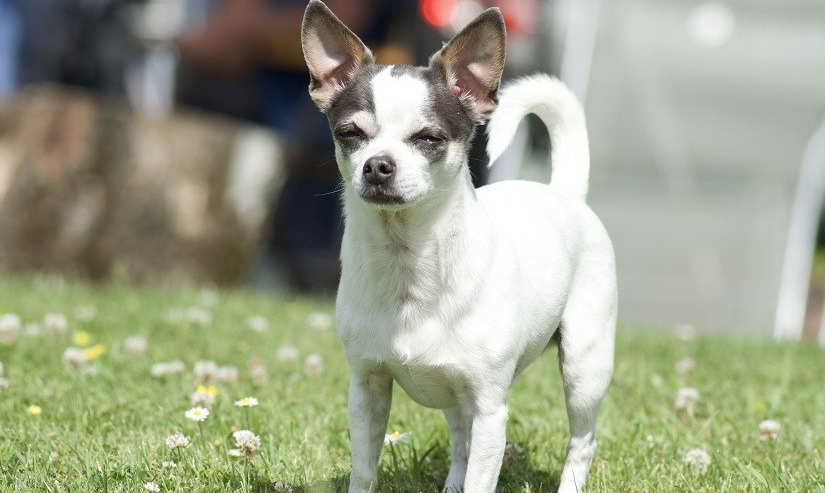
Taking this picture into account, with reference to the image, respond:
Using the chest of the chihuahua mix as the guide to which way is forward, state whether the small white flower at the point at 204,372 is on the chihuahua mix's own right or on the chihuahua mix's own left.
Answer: on the chihuahua mix's own right

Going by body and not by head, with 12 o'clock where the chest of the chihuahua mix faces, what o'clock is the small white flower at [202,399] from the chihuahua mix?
The small white flower is roughly at 3 o'clock from the chihuahua mix.

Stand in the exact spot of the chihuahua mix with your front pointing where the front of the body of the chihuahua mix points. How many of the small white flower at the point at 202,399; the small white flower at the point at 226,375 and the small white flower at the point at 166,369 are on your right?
3

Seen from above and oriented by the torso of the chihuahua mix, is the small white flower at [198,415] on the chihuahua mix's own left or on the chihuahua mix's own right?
on the chihuahua mix's own right

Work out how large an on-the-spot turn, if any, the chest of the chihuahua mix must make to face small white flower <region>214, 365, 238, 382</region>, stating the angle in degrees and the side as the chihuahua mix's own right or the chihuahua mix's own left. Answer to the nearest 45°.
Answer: approximately 90° to the chihuahua mix's own right

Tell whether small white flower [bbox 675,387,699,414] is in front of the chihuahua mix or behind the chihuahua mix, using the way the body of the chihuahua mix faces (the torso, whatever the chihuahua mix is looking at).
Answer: behind

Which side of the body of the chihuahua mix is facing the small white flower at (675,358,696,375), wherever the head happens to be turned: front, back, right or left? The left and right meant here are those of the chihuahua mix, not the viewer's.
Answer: back

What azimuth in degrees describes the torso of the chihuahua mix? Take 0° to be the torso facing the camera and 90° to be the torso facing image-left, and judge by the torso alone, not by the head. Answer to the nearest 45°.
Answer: approximately 45°

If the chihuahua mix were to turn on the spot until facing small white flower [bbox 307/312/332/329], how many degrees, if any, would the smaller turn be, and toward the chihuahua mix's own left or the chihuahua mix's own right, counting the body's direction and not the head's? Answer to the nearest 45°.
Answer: approximately 135° to the chihuahua mix's own right

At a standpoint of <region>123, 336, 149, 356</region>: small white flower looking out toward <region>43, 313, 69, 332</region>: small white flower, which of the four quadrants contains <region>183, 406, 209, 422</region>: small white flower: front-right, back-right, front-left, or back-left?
back-left
